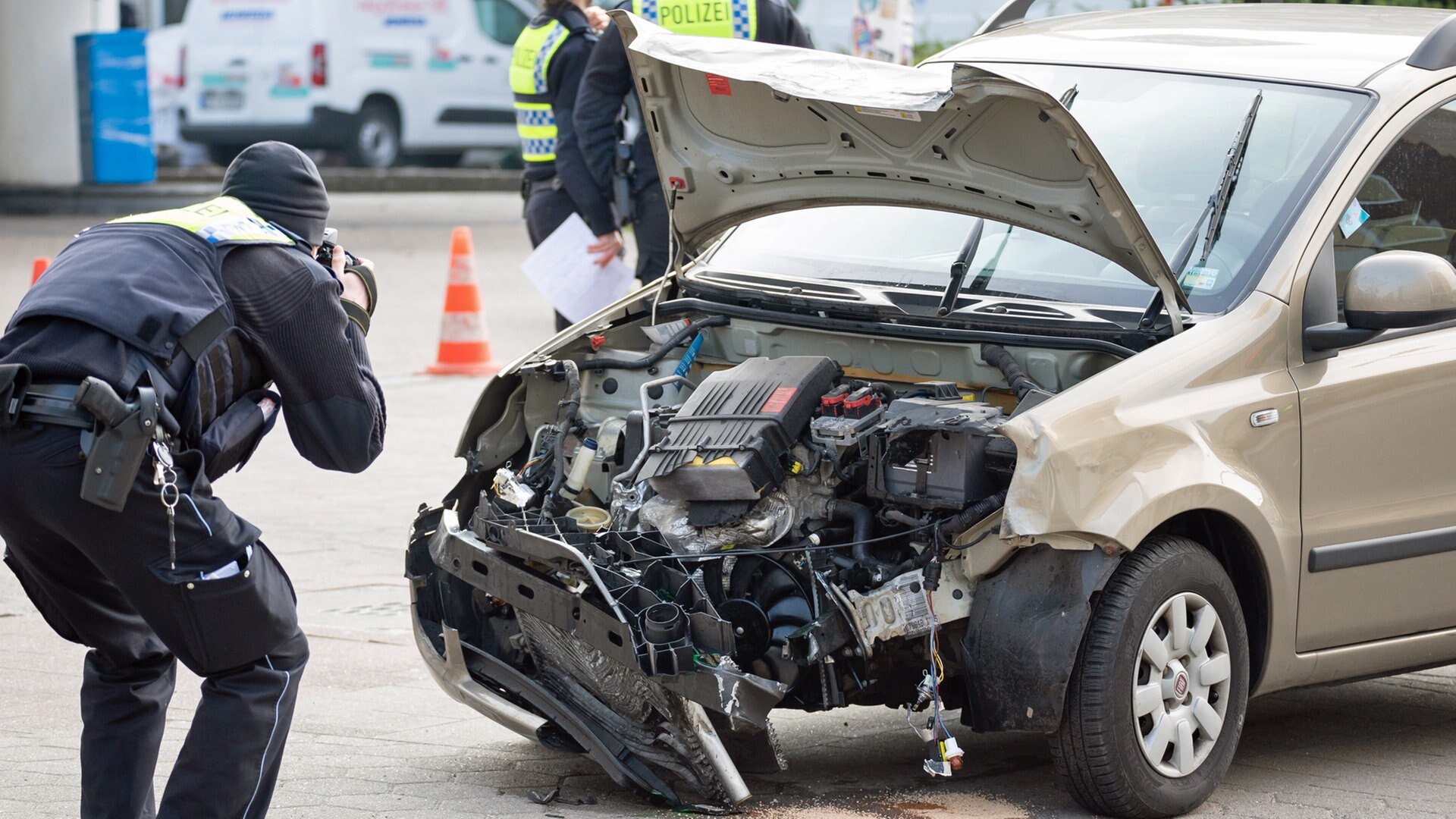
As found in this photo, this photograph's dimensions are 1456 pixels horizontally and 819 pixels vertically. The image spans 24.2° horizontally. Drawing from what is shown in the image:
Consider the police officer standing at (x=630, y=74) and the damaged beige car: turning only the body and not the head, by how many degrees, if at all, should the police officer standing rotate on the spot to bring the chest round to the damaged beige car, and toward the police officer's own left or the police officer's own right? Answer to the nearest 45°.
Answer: approximately 180°

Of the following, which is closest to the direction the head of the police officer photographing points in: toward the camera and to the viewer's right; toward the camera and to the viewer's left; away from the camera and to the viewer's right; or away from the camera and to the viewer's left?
away from the camera and to the viewer's right

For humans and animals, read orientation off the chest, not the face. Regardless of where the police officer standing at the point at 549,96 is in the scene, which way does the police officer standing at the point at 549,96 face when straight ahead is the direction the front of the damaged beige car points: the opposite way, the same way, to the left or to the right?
the opposite way

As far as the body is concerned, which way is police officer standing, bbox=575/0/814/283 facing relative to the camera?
away from the camera

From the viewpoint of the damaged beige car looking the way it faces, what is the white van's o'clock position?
The white van is roughly at 4 o'clock from the damaged beige car.

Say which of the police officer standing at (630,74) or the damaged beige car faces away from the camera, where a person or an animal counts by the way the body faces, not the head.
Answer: the police officer standing

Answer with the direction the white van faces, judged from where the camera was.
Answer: facing away from the viewer and to the right of the viewer

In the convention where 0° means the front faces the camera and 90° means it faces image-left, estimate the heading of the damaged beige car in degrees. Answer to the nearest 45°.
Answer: approximately 45°

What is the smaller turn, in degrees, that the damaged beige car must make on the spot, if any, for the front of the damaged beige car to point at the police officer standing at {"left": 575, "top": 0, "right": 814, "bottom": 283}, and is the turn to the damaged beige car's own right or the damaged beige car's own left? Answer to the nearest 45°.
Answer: approximately 135° to the damaged beige car's own right

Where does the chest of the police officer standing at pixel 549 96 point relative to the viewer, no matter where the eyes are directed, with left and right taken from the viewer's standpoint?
facing away from the viewer and to the right of the viewer

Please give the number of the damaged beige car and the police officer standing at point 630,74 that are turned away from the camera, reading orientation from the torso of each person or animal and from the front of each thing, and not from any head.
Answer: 1

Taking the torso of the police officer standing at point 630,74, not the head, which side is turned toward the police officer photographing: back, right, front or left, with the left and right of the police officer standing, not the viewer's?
back

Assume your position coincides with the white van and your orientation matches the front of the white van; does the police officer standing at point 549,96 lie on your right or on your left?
on your right
